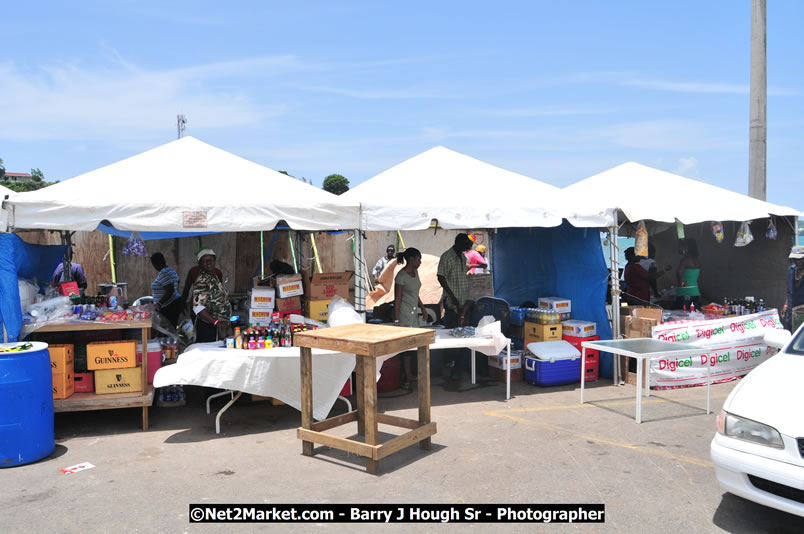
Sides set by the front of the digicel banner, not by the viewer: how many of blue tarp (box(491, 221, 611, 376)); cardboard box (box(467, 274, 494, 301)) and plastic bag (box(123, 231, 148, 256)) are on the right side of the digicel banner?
3

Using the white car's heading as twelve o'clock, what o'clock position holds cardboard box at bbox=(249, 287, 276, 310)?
The cardboard box is roughly at 2 o'clock from the white car.

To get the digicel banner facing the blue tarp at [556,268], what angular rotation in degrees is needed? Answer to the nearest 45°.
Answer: approximately 90° to its right

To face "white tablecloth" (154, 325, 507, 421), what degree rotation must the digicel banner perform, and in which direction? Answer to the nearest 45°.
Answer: approximately 45° to its right

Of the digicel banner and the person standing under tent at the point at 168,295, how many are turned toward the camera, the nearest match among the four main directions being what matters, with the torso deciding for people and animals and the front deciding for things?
1

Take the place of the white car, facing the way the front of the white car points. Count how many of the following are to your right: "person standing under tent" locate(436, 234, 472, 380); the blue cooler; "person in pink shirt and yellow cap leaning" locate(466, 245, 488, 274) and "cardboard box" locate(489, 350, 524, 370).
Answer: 4

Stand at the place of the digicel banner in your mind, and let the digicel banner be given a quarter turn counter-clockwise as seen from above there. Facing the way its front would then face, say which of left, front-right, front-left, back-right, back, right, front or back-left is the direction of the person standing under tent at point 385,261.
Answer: back-left

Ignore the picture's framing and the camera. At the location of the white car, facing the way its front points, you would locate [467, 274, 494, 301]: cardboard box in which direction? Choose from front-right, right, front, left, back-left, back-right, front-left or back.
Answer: right

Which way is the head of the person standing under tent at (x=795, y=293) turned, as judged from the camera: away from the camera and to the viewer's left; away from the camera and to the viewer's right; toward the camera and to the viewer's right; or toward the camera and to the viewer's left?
toward the camera and to the viewer's left
